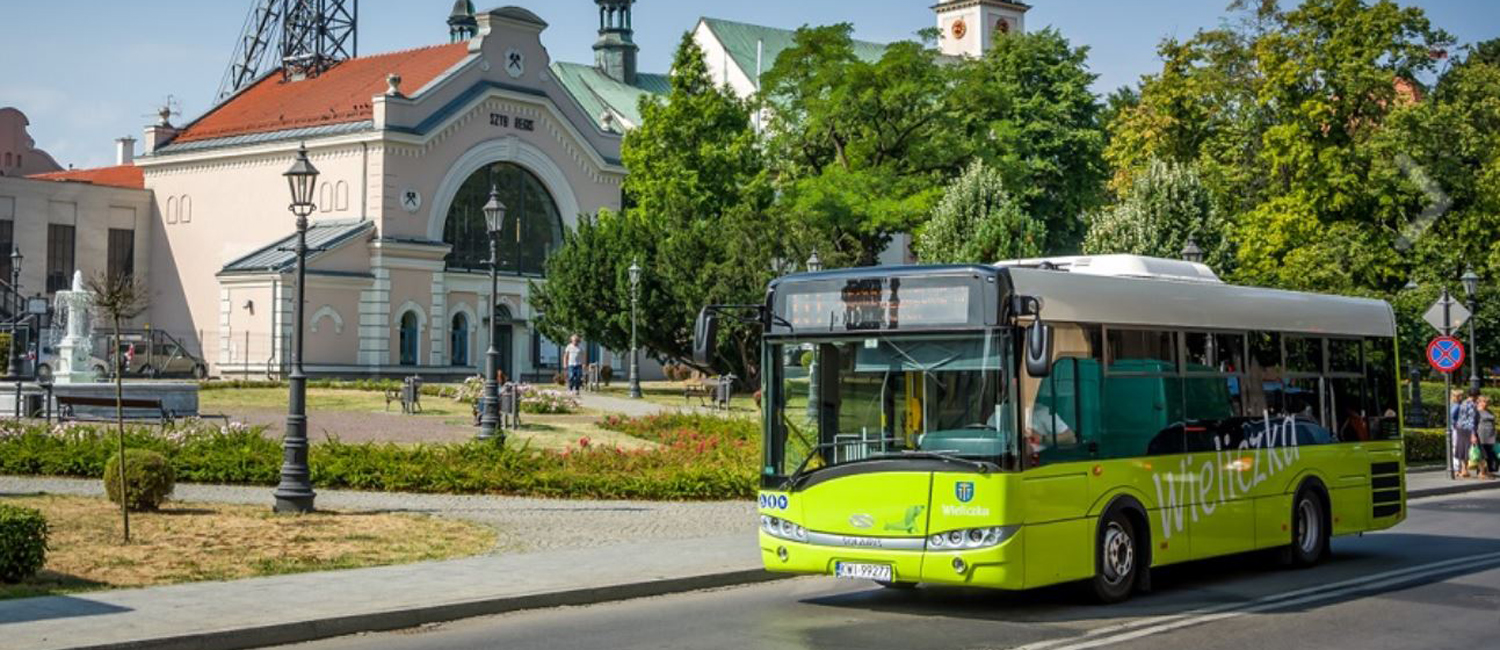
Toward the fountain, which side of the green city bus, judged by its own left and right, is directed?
right

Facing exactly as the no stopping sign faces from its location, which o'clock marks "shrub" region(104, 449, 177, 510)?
The shrub is roughly at 1 o'clock from the no stopping sign.

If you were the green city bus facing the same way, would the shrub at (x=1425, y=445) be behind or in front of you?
behind

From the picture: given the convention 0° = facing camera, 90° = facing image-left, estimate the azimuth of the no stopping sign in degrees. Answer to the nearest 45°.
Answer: approximately 0°

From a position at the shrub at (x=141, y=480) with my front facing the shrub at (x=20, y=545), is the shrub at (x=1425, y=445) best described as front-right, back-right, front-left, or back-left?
back-left

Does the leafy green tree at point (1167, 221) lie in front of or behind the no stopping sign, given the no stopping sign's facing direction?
behind

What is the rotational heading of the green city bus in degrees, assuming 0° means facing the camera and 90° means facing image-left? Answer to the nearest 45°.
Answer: approximately 45°
